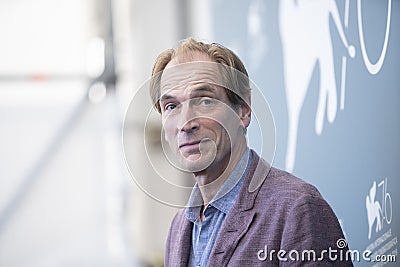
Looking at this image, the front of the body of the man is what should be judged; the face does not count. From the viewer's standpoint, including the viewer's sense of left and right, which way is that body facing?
facing the viewer and to the left of the viewer
